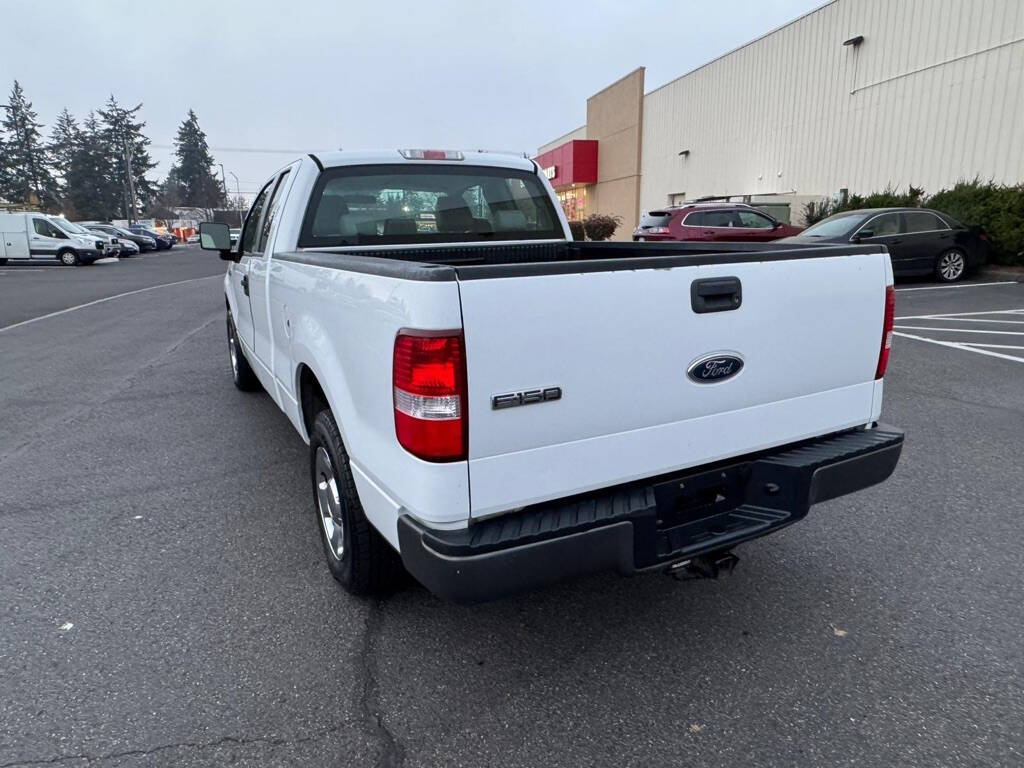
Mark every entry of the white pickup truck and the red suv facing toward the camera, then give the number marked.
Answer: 0

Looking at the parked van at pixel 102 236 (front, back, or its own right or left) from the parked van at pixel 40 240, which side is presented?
right

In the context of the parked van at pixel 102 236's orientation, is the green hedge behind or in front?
in front

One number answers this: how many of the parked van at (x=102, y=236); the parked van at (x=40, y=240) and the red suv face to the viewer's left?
0

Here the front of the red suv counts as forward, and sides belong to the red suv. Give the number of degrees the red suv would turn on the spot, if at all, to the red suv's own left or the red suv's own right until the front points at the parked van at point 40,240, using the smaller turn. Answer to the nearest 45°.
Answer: approximately 135° to the red suv's own left

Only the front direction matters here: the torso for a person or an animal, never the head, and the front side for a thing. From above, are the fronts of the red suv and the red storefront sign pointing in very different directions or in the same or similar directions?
very different directions

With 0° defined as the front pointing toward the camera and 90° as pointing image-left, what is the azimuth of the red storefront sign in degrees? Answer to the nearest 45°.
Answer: approximately 45°

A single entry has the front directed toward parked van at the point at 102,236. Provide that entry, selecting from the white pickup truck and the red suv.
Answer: the white pickup truck

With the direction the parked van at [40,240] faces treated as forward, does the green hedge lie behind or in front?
in front

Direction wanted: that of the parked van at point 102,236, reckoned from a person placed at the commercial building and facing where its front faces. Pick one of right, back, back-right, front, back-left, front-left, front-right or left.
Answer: front-right

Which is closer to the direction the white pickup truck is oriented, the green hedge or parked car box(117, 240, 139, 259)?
the parked car

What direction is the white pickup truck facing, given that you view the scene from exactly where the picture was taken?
facing away from the viewer and to the left of the viewer

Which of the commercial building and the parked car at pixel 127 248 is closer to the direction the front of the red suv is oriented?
the commercial building

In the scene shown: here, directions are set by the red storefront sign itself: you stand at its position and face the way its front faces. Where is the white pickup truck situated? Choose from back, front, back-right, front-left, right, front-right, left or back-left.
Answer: front-left

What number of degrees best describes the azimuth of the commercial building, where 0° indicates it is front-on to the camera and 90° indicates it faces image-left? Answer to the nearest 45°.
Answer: approximately 45°
